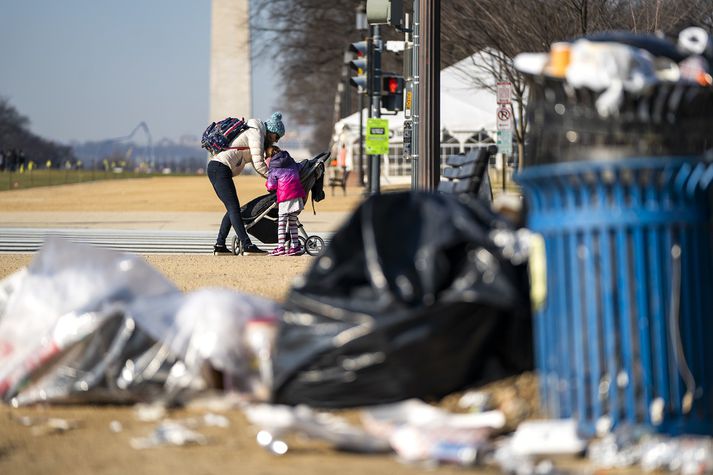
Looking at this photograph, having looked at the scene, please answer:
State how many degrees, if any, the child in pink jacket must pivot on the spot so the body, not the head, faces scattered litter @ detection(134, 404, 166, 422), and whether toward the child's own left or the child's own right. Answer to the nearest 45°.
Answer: approximately 135° to the child's own left

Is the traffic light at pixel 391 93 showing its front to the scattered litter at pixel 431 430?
yes

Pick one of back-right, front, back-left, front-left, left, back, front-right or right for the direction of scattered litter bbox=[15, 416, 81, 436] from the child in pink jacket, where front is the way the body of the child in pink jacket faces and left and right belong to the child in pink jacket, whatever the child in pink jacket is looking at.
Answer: back-left

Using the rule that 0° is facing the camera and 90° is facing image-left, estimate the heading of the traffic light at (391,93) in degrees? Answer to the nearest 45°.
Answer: approximately 0°

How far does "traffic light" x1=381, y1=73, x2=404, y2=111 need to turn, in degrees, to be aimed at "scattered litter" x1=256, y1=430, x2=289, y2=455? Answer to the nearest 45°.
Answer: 0° — it already faces it

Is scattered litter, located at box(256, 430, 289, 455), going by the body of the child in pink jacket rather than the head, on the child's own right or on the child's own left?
on the child's own left
